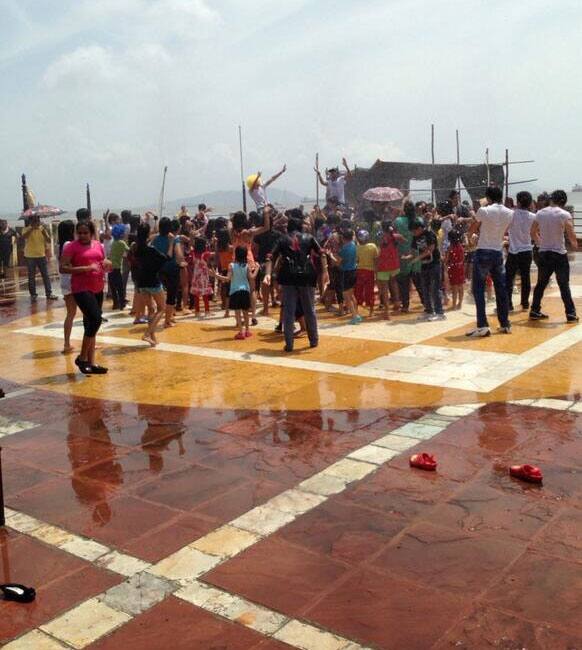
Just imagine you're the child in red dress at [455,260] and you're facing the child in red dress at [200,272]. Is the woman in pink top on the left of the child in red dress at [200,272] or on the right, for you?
left

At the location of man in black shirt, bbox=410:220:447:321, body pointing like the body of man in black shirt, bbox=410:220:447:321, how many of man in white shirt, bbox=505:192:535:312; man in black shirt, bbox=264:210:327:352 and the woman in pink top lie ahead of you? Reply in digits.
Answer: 2

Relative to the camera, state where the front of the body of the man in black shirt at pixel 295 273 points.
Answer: away from the camera

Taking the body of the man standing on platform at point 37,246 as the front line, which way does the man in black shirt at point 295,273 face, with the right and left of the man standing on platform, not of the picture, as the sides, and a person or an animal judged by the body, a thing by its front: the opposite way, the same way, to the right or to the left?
the opposite way

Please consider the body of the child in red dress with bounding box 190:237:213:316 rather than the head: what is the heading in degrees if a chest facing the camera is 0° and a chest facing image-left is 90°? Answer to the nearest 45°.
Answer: approximately 180°

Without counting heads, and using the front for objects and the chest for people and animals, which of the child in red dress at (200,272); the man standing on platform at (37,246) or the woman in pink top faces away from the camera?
the child in red dress

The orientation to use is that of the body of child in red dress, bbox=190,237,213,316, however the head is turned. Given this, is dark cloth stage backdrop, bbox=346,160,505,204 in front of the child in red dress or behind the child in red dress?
in front

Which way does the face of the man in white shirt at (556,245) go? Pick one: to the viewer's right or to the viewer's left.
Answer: to the viewer's left

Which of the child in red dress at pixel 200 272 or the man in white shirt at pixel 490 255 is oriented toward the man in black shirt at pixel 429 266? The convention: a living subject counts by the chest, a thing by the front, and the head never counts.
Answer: the man in white shirt

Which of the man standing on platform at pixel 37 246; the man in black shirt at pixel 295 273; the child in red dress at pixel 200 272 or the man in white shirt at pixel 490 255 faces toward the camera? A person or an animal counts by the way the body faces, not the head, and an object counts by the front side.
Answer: the man standing on platform

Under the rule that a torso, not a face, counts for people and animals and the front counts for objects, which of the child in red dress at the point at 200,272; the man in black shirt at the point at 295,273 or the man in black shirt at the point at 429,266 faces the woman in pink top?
the man in black shirt at the point at 429,266

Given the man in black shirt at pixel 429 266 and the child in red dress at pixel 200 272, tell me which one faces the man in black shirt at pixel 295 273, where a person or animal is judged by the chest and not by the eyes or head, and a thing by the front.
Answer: the man in black shirt at pixel 429 266

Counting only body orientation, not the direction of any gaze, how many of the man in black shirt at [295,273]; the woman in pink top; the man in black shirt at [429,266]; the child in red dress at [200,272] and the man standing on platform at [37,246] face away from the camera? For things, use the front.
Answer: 2

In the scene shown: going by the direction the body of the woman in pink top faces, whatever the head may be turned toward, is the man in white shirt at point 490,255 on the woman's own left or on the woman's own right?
on the woman's own left

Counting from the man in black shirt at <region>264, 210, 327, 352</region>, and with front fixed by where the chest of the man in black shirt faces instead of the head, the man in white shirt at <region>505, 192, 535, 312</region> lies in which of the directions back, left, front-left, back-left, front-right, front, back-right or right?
front-right

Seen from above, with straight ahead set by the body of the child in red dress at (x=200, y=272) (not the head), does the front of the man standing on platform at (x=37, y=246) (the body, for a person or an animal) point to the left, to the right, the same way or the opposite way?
the opposite way

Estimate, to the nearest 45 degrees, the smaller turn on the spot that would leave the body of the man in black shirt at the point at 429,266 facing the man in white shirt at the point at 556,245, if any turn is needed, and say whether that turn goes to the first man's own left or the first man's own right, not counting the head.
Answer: approximately 135° to the first man's own left

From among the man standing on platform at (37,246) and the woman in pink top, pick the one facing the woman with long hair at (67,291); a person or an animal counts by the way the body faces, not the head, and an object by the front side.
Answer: the man standing on platform
